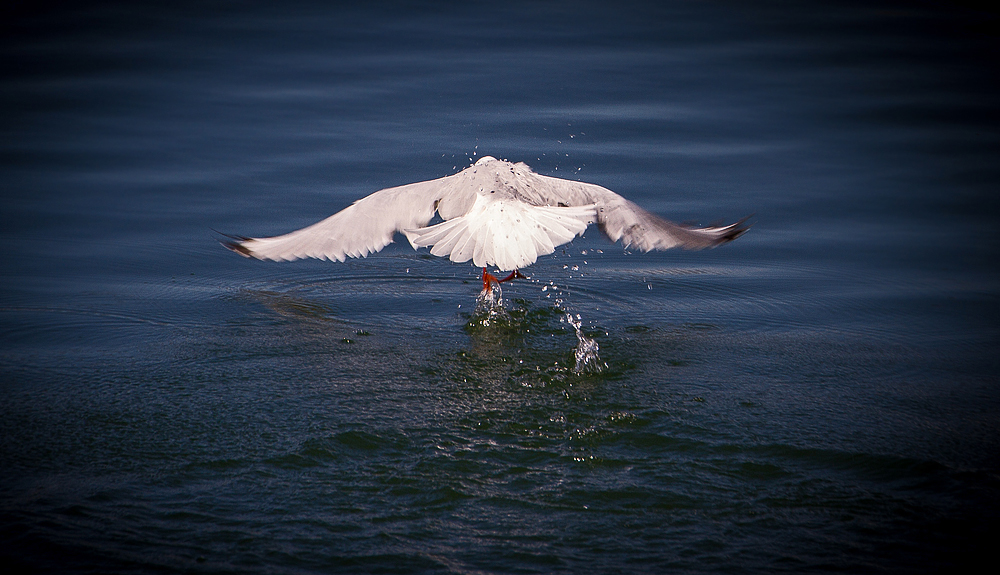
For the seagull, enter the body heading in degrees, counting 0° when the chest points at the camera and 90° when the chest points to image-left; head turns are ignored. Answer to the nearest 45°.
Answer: approximately 180°
